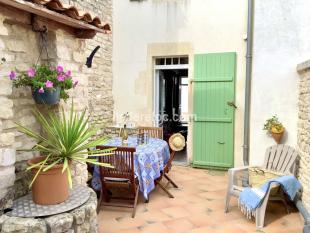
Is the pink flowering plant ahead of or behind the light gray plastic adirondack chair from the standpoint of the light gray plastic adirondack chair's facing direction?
ahead

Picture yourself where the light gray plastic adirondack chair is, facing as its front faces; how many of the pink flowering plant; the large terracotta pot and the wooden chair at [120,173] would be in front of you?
3

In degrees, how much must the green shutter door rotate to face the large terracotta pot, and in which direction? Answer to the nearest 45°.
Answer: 0° — it already faces it

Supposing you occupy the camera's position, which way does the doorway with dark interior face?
facing the viewer

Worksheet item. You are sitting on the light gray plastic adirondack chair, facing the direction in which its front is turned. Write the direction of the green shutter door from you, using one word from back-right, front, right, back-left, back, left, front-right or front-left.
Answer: right

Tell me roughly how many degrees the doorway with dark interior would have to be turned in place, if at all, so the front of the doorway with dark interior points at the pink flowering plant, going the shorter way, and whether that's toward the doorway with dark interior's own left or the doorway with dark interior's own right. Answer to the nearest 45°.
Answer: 0° — it already faces it

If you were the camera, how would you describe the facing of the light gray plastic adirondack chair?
facing the viewer and to the left of the viewer

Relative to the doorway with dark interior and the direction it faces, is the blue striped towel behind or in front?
in front

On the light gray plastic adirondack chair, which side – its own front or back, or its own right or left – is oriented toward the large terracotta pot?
front

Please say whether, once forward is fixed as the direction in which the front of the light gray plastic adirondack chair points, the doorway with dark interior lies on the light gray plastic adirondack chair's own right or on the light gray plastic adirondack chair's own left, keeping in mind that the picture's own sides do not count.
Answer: on the light gray plastic adirondack chair's own right

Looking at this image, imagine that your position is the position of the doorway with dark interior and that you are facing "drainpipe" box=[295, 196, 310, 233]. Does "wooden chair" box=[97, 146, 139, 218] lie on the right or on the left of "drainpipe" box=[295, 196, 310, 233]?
right

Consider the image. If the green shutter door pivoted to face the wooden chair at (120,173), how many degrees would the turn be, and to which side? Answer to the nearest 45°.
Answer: approximately 45° to its right

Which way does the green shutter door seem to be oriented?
toward the camera

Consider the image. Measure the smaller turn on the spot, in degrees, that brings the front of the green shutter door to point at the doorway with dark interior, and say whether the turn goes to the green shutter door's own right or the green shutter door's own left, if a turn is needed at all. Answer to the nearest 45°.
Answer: approximately 135° to the green shutter door's own right

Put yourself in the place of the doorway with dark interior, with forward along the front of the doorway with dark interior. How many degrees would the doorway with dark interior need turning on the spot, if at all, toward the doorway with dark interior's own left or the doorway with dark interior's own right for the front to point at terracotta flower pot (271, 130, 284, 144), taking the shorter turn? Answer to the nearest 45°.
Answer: approximately 45° to the doorway with dark interior's own left
